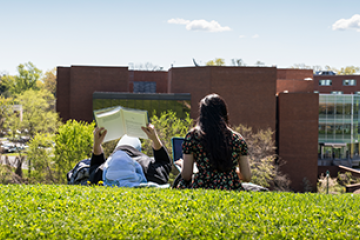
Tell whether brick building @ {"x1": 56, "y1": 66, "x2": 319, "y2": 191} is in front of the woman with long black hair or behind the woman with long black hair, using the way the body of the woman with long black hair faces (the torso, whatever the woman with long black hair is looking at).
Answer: in front

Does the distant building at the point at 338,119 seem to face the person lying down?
yes

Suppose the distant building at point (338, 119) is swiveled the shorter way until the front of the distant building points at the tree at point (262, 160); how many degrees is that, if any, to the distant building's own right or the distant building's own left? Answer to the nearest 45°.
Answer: approximately 45° to the distant building's own right

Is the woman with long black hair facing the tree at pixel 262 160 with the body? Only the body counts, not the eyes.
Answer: yes

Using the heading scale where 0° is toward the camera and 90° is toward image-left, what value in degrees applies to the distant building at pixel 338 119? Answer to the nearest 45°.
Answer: approximately 0°

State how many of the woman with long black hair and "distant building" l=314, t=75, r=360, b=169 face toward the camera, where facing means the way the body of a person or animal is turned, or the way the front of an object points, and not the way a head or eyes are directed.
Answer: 1

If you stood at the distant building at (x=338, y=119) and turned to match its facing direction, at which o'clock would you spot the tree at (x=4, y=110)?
The tree is roughly at 2 o'clock from the distant building.

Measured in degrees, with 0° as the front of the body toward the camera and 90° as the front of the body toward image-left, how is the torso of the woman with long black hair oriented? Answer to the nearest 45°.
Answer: approximately 180°

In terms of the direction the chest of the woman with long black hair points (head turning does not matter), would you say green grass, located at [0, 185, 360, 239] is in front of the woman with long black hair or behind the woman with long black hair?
behind

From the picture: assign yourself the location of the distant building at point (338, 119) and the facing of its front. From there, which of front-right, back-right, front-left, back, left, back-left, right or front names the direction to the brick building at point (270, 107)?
front-right

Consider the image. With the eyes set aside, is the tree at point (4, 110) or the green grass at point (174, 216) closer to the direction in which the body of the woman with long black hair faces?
the tree

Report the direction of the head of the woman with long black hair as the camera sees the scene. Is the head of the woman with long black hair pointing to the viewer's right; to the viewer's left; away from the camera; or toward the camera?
away from the camera

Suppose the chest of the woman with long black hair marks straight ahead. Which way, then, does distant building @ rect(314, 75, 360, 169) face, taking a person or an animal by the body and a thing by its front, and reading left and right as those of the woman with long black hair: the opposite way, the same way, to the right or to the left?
the opposite way

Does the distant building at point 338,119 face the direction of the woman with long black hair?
yes

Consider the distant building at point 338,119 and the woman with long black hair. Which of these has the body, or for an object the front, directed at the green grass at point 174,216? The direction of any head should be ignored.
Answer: the distant building
